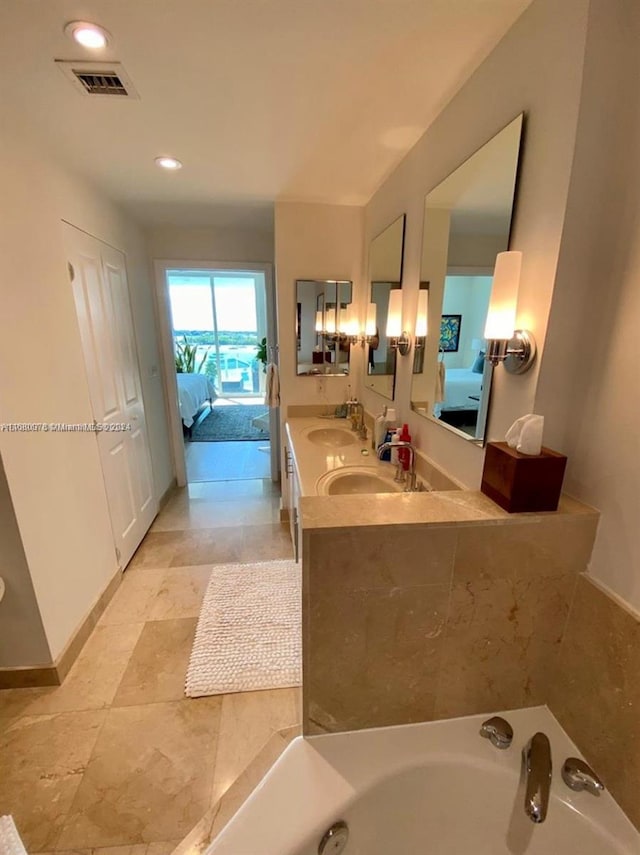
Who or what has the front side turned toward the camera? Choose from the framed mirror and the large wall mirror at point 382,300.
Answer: the framed mirror

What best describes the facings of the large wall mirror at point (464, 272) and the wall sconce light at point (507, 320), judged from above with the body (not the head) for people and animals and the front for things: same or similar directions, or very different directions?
same or similar directions

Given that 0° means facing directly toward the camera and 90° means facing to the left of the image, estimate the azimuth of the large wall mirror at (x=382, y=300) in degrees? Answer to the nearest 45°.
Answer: approximately 90°

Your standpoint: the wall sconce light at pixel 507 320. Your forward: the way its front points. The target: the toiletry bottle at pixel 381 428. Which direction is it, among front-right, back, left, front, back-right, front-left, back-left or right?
right

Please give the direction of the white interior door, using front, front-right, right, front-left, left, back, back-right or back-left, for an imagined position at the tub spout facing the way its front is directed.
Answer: right

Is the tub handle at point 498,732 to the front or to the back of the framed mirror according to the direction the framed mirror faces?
to the front

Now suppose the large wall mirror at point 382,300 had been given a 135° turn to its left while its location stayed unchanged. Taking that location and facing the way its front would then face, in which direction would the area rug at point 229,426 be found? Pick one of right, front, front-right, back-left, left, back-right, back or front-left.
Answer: back

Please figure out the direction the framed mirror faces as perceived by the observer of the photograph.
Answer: facing the viewer

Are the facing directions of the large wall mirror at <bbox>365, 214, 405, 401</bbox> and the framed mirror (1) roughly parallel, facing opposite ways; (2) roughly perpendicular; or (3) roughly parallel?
roughly perpendicular

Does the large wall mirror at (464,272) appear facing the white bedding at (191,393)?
no

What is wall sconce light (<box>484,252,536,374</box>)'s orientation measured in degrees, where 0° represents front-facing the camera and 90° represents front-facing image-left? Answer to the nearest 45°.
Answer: approximately 45°

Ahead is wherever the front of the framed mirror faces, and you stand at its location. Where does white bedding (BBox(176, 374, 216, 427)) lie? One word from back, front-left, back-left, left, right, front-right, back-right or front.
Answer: back-right
